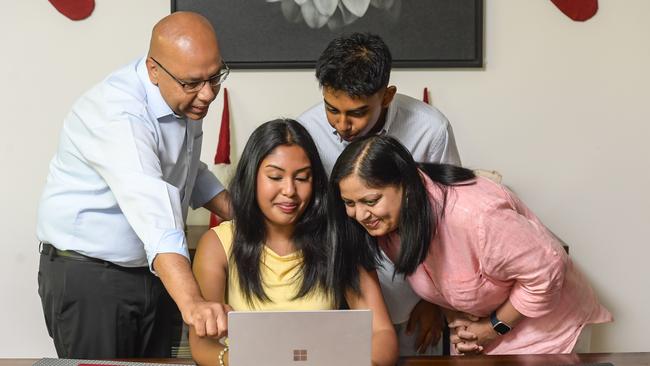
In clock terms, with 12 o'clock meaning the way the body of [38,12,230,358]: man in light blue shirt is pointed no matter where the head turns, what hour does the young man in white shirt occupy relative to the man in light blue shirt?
The young man in white shirt is roughly at 10 o'clock from the man in light blue shirt.

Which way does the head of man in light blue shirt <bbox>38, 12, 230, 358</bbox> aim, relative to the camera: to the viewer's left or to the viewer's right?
to the viewer's right

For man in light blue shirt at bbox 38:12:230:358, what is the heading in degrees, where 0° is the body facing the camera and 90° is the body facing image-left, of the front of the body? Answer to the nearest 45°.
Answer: approximately 315°

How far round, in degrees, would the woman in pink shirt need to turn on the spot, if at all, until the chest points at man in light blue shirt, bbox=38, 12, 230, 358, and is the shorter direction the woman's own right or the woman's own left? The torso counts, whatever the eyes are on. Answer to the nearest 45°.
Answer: approximately 45° to the woman's own right

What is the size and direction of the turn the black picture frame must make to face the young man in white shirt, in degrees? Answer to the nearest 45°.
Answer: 0° — it already faces them

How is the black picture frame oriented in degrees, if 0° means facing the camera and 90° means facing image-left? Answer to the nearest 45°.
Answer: approximately 0°

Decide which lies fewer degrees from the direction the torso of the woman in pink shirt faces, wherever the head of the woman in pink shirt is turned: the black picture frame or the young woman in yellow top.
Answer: the young woman in yellow top

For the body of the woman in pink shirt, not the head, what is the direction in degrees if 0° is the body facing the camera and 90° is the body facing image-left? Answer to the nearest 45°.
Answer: approximately 45°
